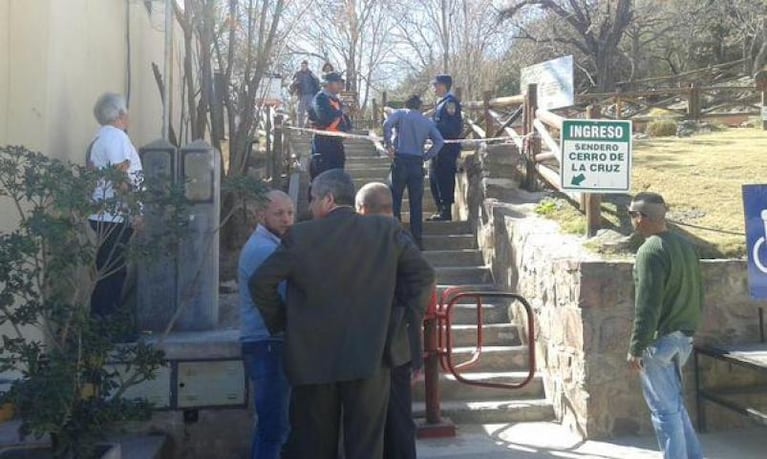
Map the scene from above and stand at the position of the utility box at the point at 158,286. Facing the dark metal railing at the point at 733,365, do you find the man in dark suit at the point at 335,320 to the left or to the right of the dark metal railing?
right

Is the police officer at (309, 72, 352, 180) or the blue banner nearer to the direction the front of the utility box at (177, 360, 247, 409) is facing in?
the blue banner

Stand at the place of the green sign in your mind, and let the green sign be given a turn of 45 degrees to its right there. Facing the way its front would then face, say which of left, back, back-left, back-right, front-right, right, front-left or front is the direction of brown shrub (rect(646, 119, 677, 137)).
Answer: back-right

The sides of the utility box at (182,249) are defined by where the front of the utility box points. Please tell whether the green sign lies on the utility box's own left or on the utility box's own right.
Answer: on the utility box's own left

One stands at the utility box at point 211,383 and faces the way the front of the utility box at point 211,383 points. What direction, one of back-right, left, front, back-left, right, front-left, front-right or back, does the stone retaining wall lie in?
left

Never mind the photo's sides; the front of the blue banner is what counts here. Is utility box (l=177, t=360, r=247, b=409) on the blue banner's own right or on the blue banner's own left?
on the blue banner's own right

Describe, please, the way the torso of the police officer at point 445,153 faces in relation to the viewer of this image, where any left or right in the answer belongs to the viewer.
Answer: facing to the left of the viewer

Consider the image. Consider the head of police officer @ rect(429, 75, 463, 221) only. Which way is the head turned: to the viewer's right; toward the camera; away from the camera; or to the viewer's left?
to the viewer's left
